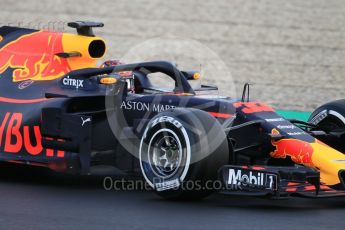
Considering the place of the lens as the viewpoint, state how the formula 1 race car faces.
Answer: facing the viewer and to the right of the viewer
